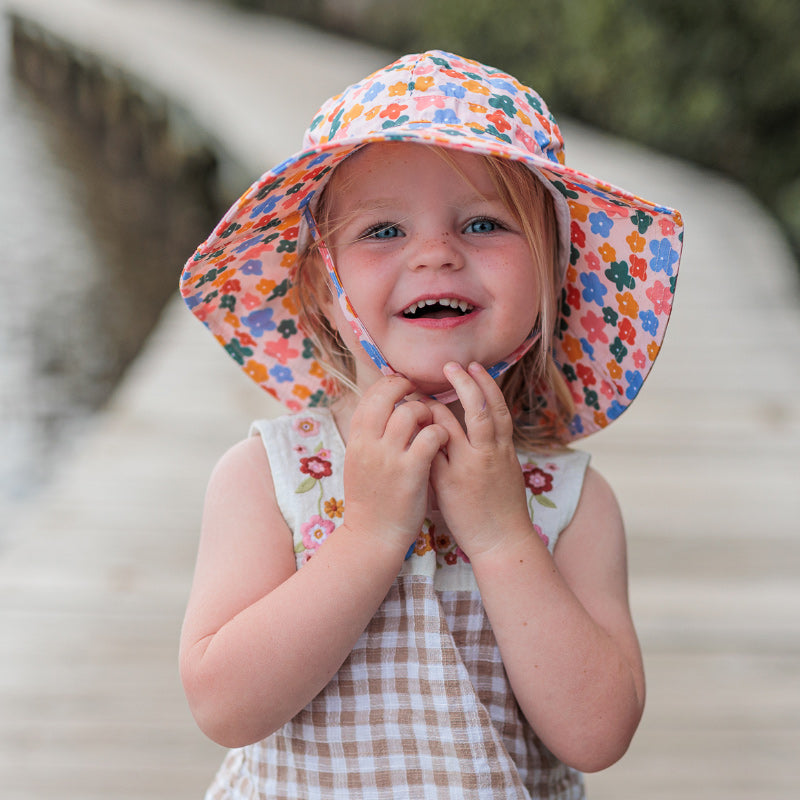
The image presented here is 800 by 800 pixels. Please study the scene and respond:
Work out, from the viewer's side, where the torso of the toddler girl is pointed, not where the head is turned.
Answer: toward the camera
